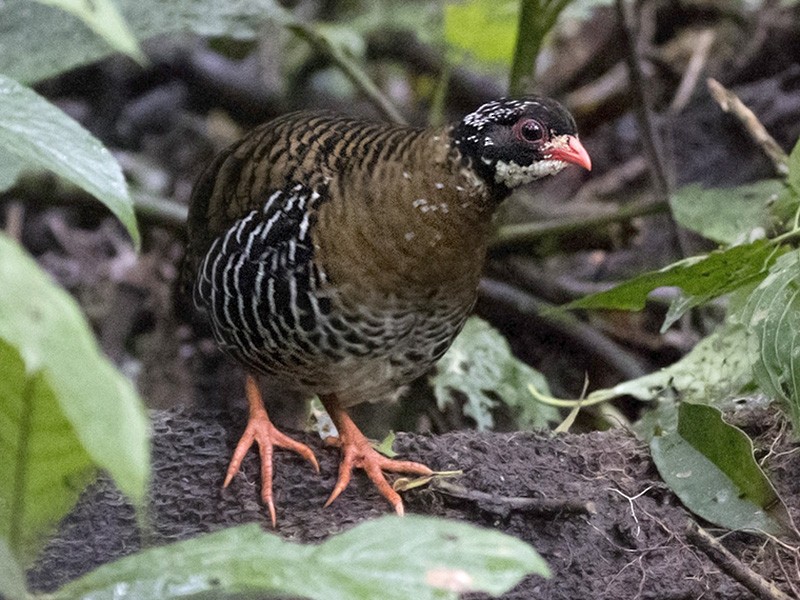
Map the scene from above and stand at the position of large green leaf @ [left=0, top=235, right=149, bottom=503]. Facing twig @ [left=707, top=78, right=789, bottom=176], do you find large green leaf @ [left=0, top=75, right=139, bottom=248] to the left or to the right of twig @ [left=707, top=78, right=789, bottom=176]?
left

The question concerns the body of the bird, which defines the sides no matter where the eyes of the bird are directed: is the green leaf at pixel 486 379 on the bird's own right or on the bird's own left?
on the bird's own left

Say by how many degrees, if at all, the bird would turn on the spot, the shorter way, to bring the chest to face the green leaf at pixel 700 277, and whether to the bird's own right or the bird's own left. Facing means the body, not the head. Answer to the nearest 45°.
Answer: approximately 45° to the bird's own left

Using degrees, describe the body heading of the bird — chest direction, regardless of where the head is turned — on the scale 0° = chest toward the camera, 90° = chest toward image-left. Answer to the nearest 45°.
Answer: approximately 315°

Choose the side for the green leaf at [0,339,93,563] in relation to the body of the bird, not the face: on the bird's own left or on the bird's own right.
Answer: on the bird's own right

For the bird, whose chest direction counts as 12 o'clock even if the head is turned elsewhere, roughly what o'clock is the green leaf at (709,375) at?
The green leaf is roughly at 10 o'clock from the bird.
